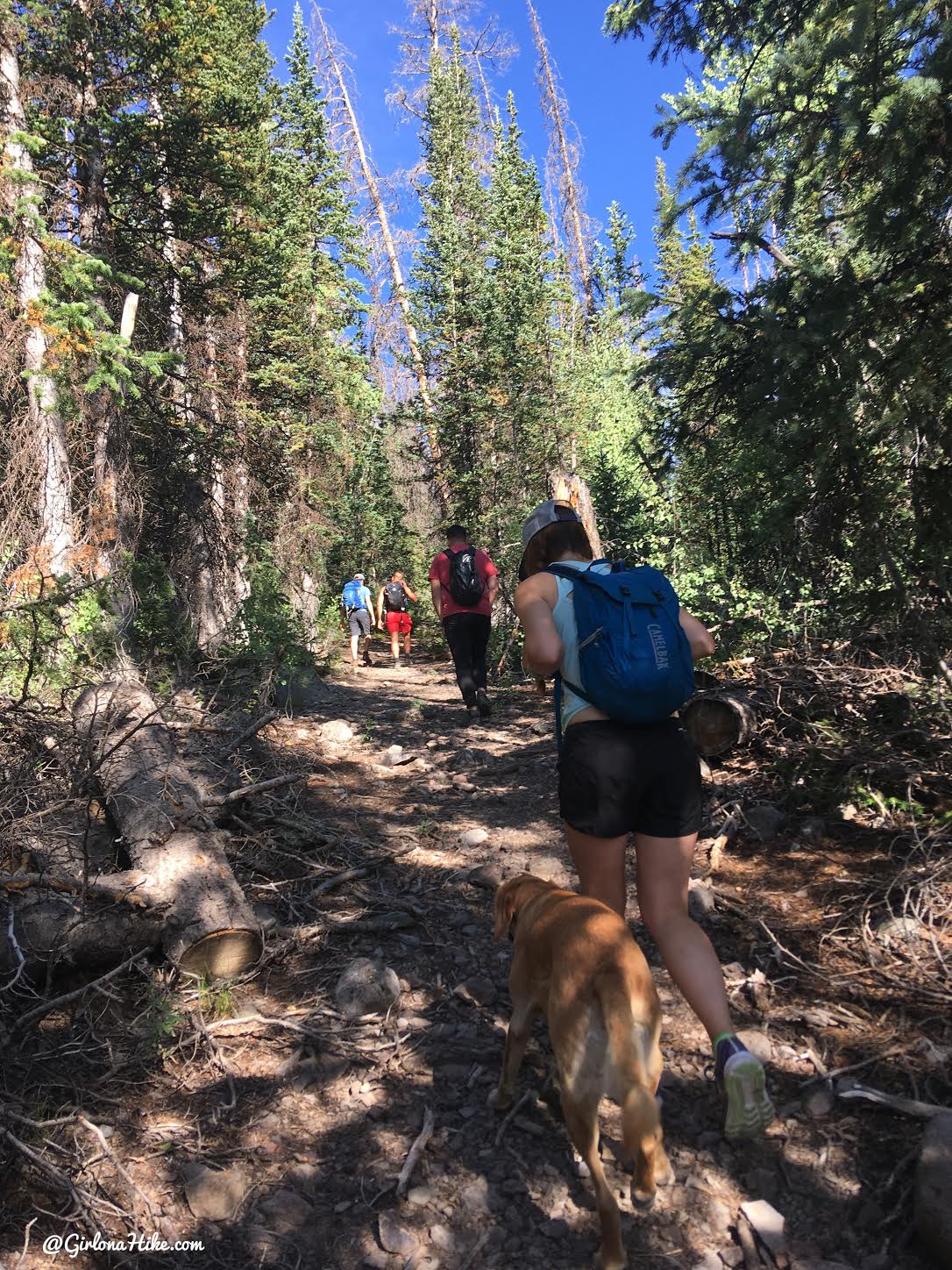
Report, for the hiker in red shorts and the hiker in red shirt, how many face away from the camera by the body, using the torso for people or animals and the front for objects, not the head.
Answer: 2

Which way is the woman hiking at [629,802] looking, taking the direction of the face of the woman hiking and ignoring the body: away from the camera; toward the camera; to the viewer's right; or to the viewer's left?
away from the camera

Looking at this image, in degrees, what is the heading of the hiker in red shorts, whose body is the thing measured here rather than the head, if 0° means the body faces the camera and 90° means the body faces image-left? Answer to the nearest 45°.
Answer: approximately 180°

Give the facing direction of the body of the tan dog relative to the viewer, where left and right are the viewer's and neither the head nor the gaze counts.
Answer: facing away from the viewer and to the left of the viewer

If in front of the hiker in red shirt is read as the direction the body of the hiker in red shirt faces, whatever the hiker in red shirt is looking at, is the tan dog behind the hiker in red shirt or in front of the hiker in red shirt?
behind

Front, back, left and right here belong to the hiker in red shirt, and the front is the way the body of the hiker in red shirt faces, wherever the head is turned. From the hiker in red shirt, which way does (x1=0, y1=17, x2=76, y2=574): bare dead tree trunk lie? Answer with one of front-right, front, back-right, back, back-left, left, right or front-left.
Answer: left

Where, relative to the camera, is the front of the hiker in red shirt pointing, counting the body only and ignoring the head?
away from the camera

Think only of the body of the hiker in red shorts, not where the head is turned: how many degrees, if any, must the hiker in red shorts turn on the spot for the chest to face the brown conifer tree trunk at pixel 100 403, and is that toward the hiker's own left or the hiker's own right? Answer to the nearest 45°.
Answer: approximately 135° to the hiker's own left

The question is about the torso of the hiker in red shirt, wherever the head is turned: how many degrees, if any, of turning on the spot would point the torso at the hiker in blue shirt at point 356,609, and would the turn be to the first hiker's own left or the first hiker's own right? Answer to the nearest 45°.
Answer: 0° — they already face them

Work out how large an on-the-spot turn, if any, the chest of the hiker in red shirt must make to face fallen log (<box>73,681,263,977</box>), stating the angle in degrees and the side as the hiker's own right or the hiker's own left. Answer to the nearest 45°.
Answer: approximately 180°

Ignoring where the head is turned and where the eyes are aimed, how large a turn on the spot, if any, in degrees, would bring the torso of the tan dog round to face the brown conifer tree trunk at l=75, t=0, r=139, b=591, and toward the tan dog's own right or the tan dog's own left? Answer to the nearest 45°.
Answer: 0° — it already faces it
